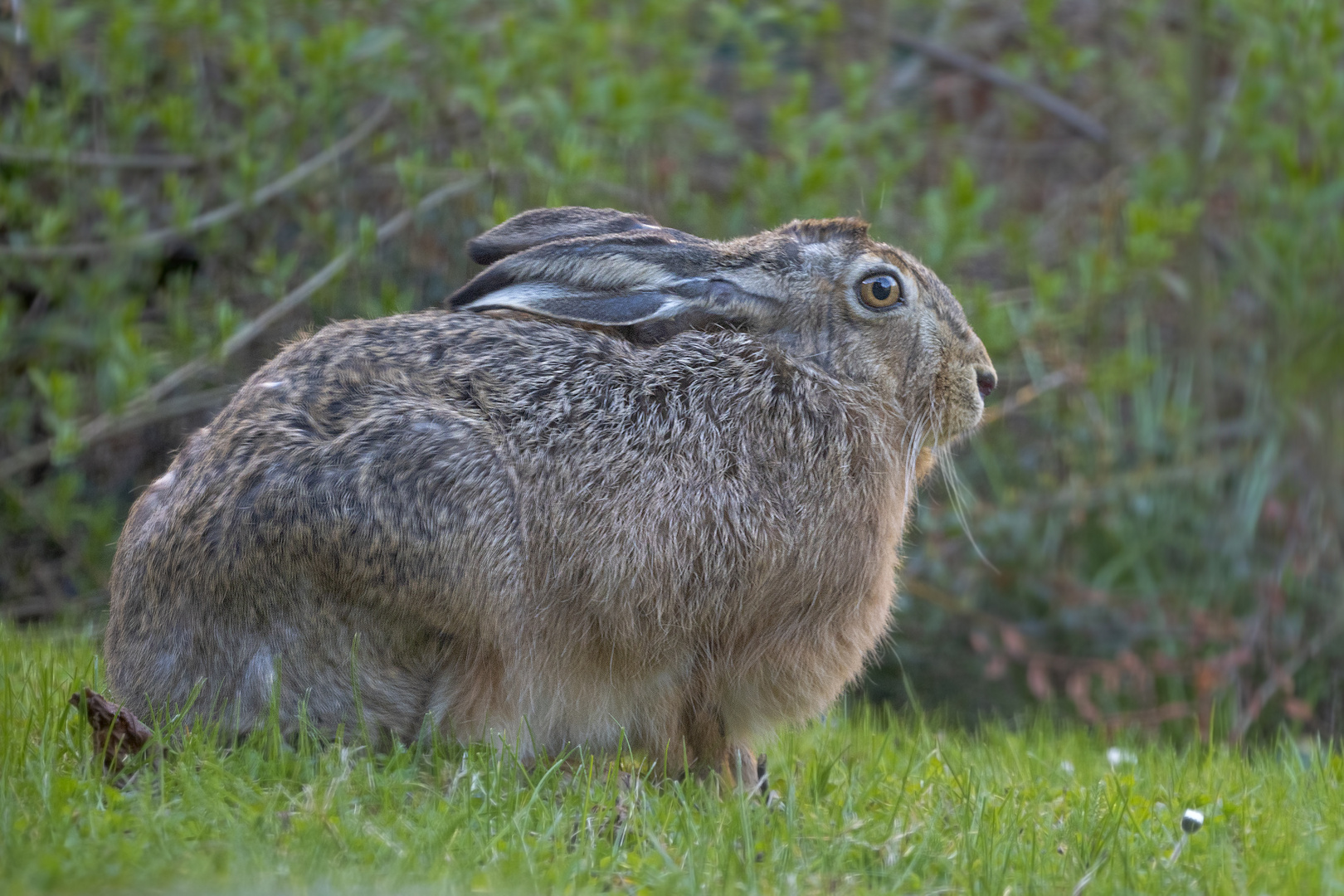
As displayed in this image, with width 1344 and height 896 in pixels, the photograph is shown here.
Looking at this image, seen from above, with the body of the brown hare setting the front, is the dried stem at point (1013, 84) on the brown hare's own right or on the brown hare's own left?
on the brown hare's own left

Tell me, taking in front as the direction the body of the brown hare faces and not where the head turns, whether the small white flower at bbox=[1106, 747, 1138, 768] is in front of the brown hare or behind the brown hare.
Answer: in front

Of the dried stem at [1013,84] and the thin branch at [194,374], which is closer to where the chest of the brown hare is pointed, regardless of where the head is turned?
the dried stem

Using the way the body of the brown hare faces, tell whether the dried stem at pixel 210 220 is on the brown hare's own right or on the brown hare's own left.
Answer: on the brown hare's own left

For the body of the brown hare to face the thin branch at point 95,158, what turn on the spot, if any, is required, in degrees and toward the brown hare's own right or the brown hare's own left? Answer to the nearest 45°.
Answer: approximately 135° to the brown hare's own left

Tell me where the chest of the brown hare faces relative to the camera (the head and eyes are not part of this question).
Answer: to the viewer's right

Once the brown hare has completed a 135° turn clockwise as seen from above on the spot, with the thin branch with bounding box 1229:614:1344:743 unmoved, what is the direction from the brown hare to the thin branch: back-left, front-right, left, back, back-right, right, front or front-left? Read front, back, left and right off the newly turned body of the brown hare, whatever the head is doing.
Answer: back

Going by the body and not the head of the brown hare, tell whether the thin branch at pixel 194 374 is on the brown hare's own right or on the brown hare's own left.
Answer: on the brown hare's own left
